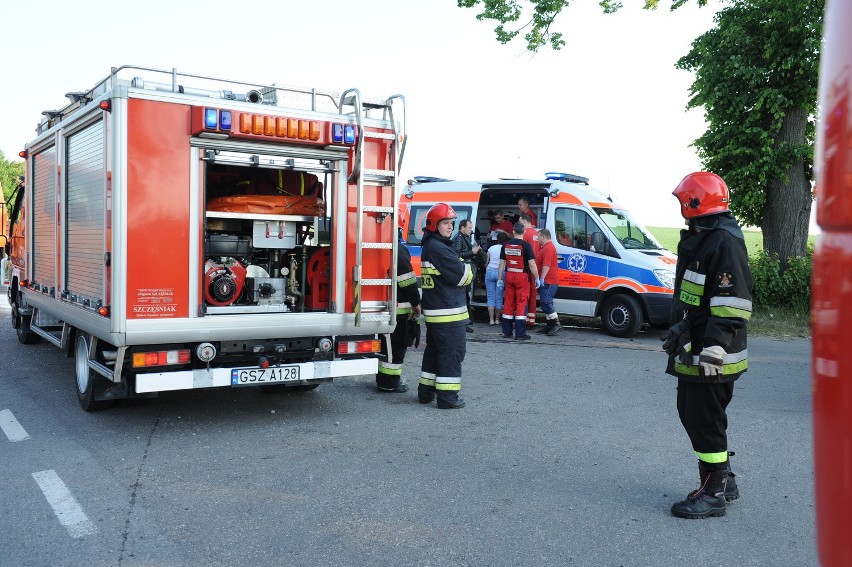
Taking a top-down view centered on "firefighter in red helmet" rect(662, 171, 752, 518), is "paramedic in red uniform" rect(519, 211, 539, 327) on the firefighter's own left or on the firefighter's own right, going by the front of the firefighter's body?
on the firefighter's own right

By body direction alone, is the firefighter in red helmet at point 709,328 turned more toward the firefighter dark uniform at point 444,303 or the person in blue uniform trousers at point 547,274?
the firefighter dark uniform

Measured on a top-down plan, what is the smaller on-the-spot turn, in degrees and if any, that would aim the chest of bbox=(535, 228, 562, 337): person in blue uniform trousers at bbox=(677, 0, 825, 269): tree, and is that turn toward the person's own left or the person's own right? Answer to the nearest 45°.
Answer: approximately 135° to the person's own right

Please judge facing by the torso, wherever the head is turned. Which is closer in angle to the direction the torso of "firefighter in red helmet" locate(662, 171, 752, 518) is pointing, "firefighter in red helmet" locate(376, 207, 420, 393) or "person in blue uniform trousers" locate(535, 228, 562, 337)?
the firefighter in red helmet

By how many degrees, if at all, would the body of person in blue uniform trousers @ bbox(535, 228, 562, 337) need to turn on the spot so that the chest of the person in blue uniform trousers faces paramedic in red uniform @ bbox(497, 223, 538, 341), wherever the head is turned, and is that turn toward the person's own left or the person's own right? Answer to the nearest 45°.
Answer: approximately 45° to the person's own left

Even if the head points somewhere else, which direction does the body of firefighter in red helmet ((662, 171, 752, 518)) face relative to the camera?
to the viewer's left

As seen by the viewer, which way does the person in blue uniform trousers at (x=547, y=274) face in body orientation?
to the viewer's left

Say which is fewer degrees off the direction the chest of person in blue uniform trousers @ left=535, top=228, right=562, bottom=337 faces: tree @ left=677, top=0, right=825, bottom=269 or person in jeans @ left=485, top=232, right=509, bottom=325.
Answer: the person in jeans
